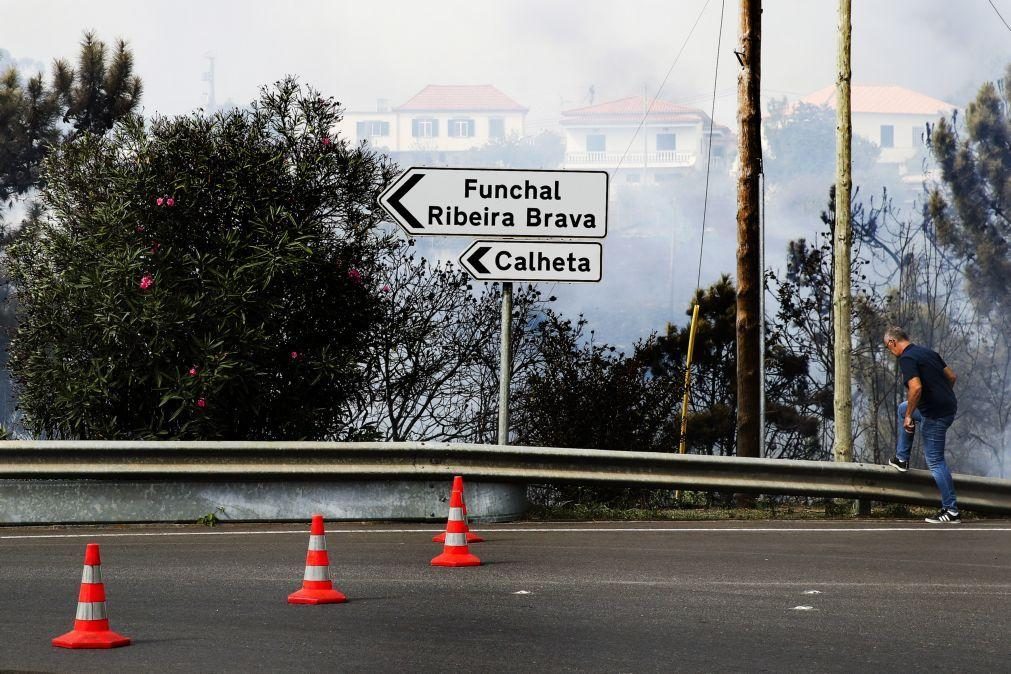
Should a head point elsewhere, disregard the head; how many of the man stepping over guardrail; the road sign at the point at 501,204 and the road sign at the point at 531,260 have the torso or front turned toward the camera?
2

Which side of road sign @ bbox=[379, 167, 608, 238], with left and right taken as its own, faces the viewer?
front

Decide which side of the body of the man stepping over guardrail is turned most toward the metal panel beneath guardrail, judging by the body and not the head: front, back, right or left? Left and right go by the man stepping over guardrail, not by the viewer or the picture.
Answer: front

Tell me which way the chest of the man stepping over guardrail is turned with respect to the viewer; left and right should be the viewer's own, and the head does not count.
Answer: facing to the left of the viewer

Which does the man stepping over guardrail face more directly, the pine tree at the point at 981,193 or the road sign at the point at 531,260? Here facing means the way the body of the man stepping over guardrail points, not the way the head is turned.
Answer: the road sign

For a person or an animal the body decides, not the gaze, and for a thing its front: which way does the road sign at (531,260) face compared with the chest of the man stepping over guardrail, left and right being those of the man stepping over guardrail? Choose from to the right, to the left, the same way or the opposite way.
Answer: to the left

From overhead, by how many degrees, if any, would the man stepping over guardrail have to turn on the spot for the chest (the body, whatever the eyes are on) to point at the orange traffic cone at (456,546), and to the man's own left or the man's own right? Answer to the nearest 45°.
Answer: approximately 45° to the man's own left

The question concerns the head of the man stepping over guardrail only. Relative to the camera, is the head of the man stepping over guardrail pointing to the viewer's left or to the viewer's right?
to the viewer's left

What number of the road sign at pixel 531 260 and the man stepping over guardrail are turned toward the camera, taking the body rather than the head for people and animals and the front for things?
1

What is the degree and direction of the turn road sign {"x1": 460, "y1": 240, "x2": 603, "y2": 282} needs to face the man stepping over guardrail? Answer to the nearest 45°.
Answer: approximately 90° to its left

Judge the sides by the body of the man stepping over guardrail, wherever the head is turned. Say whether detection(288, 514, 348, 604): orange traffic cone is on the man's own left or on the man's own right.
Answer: on the man's own left

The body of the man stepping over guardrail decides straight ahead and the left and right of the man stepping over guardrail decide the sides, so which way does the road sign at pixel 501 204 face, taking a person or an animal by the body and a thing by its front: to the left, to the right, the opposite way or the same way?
to the left

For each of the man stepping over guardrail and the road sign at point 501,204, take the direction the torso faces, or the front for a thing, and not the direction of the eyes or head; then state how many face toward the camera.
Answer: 1

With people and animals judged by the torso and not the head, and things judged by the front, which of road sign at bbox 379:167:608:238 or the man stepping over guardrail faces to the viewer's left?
the man stepping over guardrail

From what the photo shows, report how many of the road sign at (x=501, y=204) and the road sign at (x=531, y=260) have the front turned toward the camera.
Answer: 2
